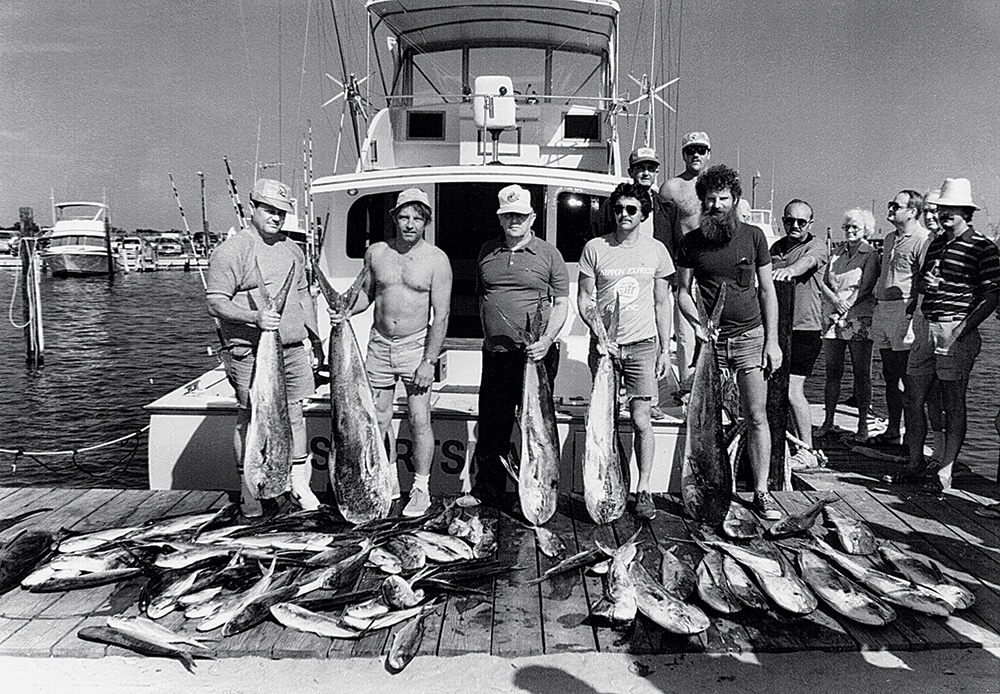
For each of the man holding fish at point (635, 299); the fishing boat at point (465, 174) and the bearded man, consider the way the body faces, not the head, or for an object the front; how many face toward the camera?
2

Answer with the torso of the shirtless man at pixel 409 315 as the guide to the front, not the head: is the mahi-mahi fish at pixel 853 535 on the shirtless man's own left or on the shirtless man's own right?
on the shirtless man's own left

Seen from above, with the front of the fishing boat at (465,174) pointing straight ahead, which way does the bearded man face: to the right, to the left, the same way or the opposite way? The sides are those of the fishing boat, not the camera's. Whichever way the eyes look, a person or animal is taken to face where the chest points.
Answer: the opposite way

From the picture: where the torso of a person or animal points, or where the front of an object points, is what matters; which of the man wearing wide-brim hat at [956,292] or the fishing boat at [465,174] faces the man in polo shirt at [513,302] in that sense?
the man wearing wide-brim hat

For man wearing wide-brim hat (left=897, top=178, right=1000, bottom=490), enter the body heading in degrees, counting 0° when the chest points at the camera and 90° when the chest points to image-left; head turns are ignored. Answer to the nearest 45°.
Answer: approximately 45°

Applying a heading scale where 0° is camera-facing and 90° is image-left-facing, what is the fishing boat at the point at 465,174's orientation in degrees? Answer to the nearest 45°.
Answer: approximately 180°

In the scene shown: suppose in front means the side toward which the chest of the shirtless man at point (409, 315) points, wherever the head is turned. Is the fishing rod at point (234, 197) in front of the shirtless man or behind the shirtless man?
behind

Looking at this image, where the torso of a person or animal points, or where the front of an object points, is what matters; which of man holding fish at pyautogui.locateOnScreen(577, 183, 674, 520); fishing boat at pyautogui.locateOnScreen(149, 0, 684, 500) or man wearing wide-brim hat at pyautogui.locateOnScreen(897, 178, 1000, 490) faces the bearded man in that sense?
the man wearing wide-brim hat

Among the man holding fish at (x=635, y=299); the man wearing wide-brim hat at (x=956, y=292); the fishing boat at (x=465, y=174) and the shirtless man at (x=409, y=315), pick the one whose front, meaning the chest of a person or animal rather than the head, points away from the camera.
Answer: the fishing boat

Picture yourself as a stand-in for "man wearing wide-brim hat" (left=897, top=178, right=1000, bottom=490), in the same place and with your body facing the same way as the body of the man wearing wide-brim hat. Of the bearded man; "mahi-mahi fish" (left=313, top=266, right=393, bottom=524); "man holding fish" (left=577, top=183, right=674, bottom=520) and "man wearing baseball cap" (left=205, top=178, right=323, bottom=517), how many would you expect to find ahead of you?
4
